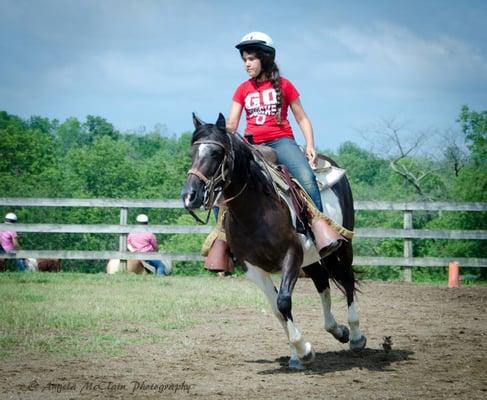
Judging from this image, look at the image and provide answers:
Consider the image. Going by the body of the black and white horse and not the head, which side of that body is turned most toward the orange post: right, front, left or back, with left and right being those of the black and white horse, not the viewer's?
back

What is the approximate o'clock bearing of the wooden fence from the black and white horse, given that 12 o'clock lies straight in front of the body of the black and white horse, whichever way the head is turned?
The wooden fence is roughly at 5 o'clock from the black and white horse.

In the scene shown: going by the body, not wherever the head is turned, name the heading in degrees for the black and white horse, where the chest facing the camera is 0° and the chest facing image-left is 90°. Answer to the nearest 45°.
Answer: approximately 45°
